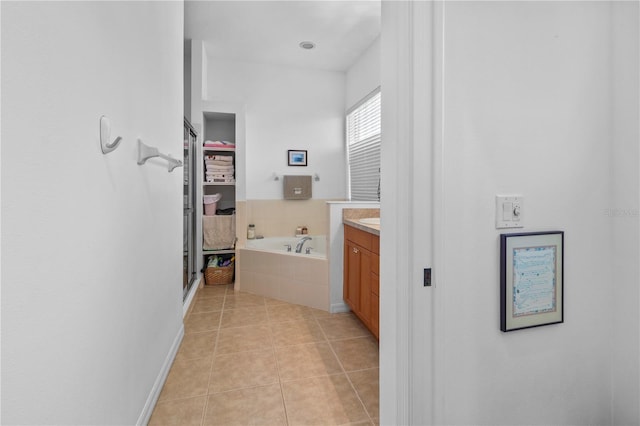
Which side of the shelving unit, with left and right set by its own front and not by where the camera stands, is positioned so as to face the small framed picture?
left

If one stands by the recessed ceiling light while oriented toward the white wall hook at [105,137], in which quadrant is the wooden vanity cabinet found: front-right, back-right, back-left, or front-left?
front-left

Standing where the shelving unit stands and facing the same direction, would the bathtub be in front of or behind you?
in front

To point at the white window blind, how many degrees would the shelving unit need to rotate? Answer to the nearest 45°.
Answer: approximately 90° to its left

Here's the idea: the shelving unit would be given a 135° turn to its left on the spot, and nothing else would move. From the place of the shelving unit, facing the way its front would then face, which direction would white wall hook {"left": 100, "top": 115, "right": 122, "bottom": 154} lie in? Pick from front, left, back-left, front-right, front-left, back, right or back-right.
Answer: back-right

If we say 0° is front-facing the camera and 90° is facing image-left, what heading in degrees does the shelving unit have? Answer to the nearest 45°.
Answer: approximately 0°

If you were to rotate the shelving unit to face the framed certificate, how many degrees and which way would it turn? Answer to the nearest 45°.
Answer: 0° — it already faces it

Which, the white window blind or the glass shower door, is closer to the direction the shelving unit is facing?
the glass shower door

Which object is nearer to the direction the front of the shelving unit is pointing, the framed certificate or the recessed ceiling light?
the framed certificate

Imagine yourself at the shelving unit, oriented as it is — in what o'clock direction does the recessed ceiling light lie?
The recessed ceiling light is roughly at 10 o'clock from the shelving unit.

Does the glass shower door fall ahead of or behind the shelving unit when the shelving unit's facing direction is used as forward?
ahead
